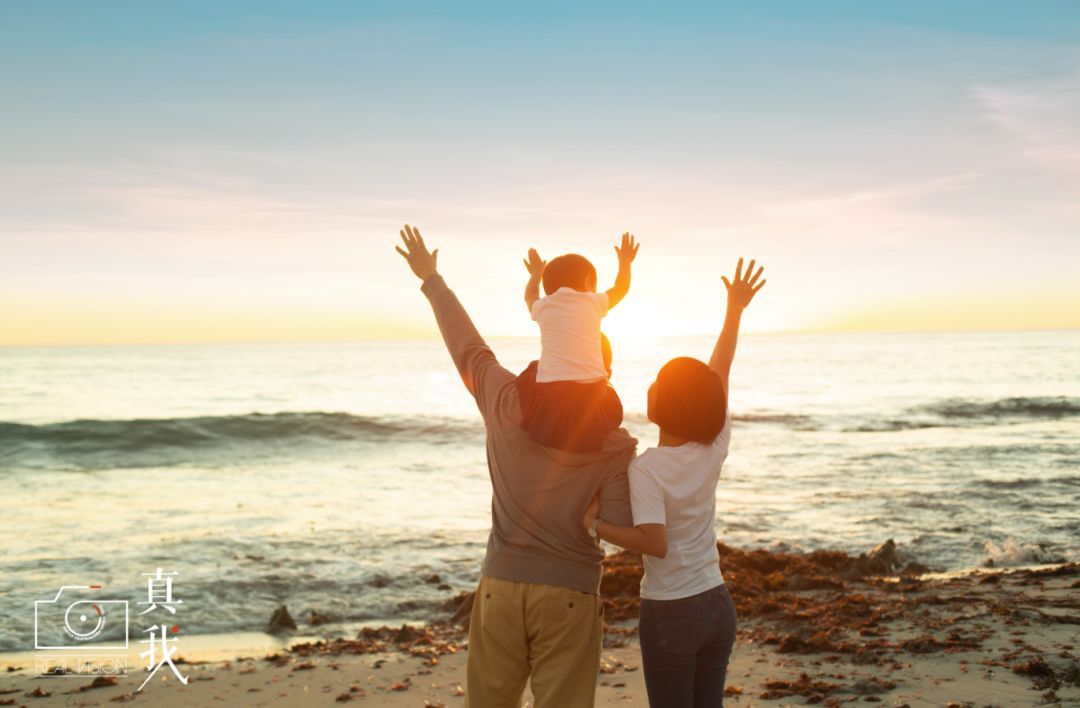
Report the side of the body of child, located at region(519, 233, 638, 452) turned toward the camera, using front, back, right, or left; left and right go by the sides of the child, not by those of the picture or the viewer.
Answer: back

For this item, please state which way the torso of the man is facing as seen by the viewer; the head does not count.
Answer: away from the camera

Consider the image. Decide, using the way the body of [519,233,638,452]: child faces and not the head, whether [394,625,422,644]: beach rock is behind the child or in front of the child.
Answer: in front

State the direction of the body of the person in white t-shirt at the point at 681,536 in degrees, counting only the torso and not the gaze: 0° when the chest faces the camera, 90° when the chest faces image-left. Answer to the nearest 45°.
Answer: approximately 135°

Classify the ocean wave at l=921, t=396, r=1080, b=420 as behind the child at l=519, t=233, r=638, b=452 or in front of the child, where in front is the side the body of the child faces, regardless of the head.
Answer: in front

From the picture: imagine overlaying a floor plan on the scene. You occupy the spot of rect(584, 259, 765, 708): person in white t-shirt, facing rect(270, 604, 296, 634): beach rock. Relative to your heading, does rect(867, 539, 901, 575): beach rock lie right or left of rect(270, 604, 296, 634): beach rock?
right

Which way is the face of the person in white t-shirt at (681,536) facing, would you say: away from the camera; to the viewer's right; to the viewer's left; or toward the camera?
away from the camera

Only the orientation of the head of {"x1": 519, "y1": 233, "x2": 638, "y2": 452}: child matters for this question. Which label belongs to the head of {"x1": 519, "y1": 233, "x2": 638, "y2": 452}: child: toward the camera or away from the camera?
away from the camera
